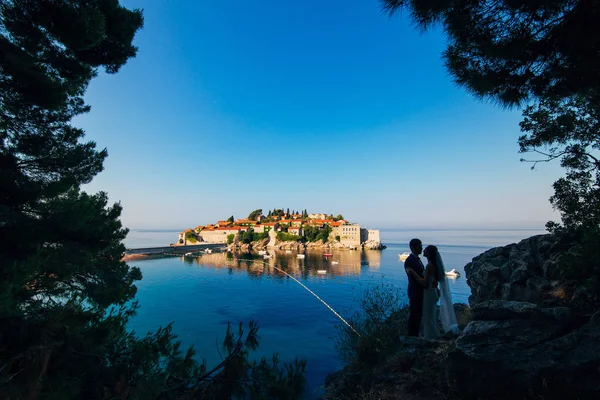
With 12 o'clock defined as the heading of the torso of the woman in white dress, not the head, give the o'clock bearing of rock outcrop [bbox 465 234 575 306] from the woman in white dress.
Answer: The rock outcrop is roughly at 4 o'clock from the woman in white dress.

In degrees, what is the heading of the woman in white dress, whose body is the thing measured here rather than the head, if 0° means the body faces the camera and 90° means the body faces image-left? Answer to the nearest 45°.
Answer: approximately 90°

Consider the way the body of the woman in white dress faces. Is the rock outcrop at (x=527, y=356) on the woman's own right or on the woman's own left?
on the woman's own left
